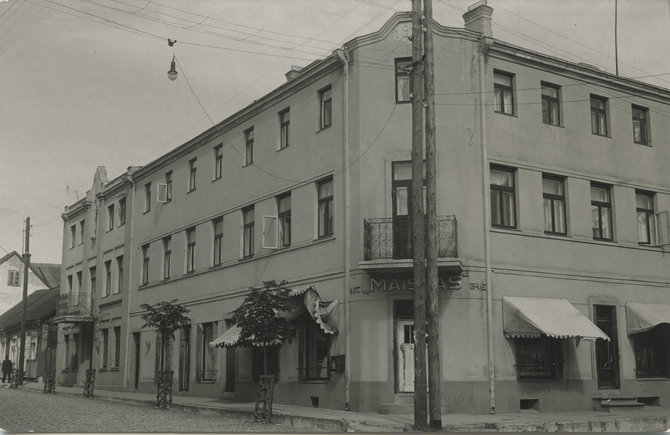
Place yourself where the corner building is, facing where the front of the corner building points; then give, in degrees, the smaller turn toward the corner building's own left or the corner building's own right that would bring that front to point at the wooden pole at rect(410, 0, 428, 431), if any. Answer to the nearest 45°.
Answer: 0° — it already faces it

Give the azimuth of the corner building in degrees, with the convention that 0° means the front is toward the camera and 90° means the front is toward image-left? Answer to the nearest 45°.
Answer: approximately 0°

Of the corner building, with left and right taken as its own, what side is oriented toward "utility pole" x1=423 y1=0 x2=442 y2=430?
front
